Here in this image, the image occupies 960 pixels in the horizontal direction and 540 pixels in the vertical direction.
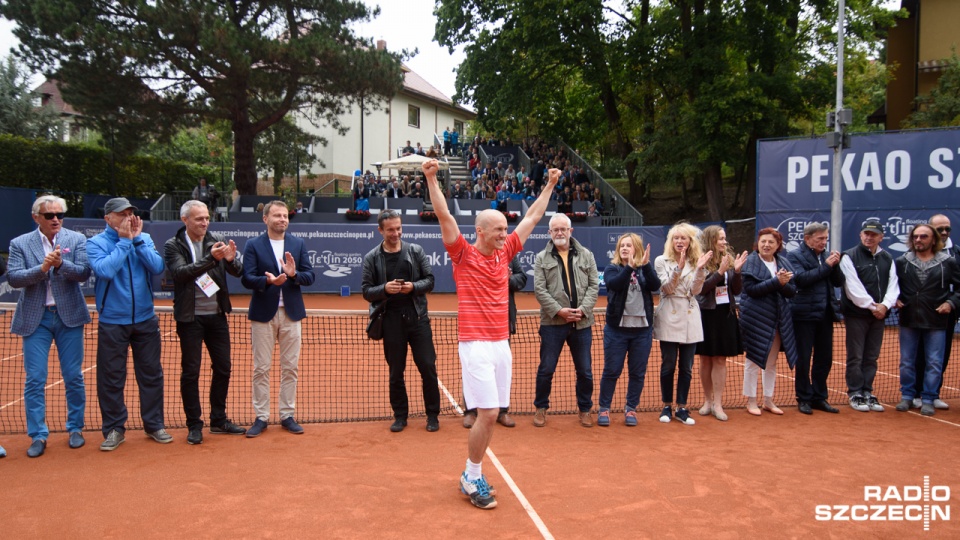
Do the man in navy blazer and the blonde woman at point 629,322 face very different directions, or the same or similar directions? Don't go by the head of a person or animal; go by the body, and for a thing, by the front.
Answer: same or similar directions

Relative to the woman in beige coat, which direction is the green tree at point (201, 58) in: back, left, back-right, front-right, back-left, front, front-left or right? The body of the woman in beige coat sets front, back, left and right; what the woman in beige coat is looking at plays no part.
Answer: back-right

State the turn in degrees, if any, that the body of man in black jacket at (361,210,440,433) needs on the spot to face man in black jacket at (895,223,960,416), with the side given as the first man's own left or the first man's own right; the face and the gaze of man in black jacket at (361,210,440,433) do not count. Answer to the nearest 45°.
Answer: approximately 90° to the first man's own left

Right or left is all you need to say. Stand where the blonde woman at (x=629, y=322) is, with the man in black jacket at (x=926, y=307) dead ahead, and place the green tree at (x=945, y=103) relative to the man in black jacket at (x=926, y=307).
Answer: left

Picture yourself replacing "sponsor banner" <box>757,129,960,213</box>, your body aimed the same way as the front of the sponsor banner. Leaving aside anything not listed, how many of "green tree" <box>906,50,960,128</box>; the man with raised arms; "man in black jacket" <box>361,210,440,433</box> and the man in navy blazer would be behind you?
1

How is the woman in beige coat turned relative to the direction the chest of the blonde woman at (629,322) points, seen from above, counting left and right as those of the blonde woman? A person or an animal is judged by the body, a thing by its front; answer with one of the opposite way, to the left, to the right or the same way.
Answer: the same way

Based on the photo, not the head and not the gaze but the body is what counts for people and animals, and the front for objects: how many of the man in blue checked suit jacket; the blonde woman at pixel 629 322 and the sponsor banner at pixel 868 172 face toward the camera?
3

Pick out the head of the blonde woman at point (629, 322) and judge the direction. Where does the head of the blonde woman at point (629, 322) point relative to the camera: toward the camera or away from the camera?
toward the camera

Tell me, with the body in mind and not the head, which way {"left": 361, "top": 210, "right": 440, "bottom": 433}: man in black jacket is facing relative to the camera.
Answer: toward the camera

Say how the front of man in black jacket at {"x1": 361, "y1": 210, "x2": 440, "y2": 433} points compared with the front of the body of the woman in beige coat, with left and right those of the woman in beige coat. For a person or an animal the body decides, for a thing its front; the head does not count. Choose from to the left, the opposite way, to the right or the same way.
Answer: the same way

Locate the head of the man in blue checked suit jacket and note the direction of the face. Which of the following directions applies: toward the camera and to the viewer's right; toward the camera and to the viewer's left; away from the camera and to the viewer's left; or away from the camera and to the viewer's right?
toward the camera and to the viewer's right

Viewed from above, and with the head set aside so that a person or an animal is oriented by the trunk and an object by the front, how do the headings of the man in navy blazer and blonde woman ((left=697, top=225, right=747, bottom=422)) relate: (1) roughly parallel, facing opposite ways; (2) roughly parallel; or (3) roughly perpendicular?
roughly parallel

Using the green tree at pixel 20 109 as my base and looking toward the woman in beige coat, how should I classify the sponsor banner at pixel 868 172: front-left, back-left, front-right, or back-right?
front-left

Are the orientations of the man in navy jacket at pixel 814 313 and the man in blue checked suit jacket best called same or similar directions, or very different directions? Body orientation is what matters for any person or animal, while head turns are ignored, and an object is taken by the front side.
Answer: same or similar directions

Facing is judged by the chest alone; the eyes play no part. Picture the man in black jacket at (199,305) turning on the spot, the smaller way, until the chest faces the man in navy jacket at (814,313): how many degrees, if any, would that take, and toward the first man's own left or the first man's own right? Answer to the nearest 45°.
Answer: approximately 45° to the first man's own left
